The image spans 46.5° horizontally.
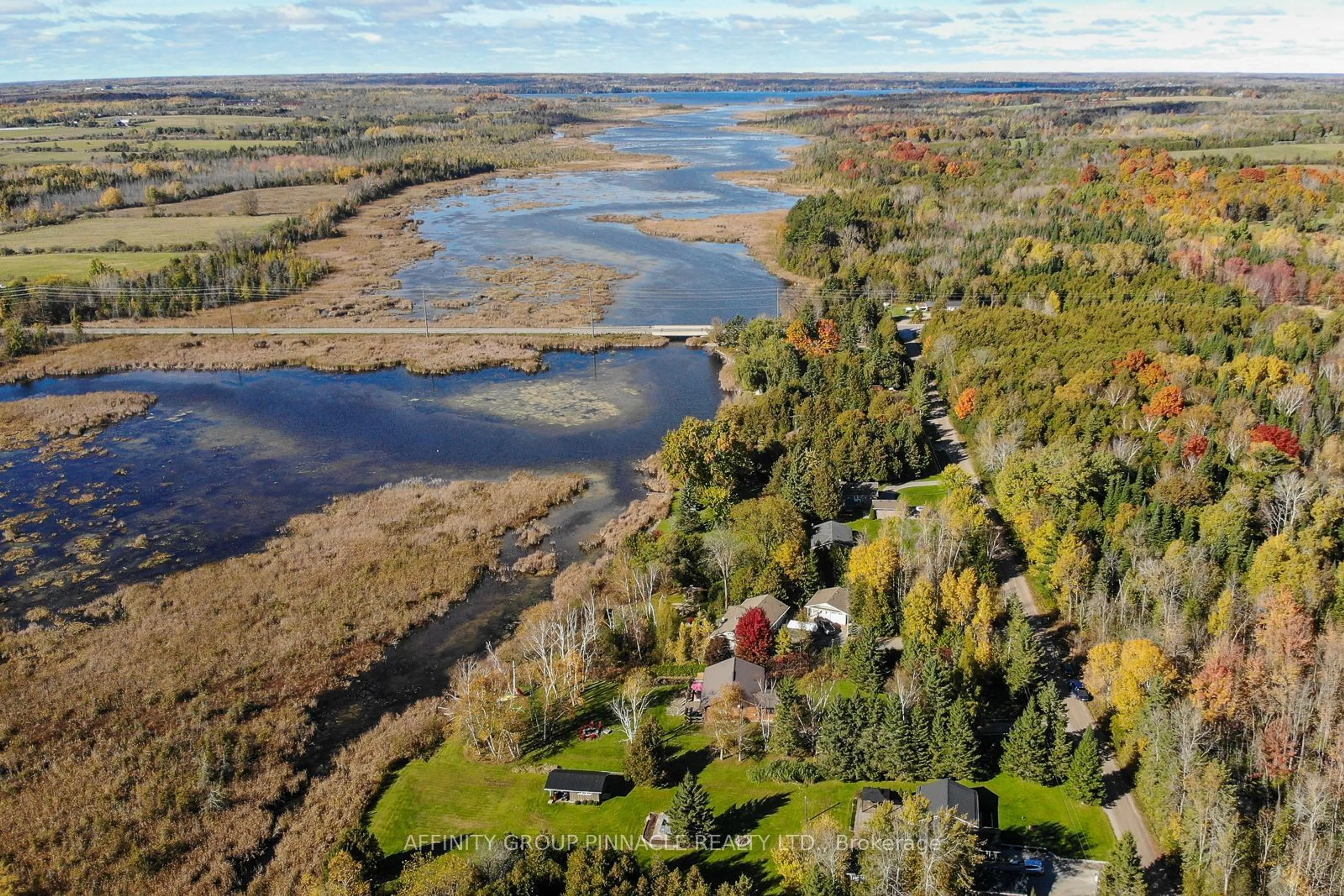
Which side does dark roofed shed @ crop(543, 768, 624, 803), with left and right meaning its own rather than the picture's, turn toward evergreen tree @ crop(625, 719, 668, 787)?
left

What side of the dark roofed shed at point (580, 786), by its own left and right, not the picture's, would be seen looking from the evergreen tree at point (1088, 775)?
left

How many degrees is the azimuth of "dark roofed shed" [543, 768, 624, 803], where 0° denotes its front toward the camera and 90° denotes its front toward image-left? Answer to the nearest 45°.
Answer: approximately 0°

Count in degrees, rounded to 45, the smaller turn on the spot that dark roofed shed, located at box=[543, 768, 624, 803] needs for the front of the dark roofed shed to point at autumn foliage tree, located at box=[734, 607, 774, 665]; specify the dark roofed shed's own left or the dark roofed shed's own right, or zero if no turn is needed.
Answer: approximately 135° to the dark roofed shed's own left

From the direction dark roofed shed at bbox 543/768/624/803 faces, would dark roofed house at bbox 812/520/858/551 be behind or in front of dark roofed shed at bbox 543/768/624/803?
behind

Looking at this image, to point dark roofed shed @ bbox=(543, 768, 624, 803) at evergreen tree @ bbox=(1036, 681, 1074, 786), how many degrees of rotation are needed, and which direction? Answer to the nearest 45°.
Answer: approximately 90° to its left

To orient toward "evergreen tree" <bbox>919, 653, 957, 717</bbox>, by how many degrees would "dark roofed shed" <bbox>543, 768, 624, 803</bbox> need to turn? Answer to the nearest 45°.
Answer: approximately 90° to its left

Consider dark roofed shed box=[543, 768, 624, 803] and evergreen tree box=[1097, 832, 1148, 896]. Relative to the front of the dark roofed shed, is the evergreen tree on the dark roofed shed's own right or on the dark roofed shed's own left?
on the dark roofed shed's own left

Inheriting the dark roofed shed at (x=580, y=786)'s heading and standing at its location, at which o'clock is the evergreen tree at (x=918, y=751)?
The evergreen tree is roughly at 9 o'clock from the dark roofed shed.

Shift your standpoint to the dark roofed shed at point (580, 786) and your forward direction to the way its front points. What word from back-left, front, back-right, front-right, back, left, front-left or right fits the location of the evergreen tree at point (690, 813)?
front-left

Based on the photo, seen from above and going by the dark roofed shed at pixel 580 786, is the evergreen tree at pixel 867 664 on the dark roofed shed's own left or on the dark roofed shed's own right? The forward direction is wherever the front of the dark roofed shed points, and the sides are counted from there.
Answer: on the dark roofed shed's own left
